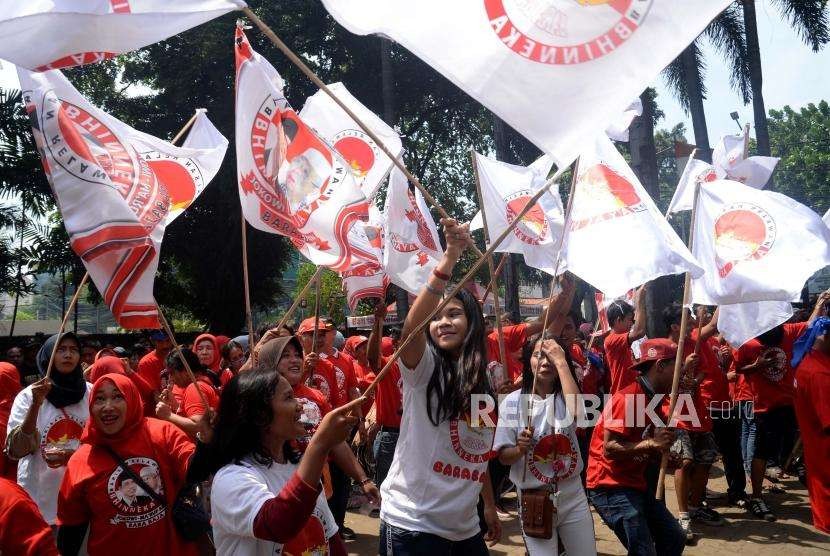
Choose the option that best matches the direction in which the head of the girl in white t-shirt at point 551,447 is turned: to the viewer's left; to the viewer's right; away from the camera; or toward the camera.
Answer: toward the camera

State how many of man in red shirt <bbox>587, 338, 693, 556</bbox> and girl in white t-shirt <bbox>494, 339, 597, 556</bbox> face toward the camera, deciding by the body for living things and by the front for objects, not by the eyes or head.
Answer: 1

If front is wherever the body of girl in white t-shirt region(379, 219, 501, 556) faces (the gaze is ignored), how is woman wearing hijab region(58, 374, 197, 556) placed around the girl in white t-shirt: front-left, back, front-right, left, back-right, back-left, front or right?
back-right

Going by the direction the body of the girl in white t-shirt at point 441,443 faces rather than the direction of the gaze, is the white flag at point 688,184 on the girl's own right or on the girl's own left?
on the girl's own left

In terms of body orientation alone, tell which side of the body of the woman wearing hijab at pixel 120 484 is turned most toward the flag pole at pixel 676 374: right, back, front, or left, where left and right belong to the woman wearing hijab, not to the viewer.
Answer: left

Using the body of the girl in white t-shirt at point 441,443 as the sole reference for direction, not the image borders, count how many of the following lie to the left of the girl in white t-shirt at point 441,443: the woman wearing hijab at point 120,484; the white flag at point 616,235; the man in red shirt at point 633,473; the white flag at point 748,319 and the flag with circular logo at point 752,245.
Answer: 4

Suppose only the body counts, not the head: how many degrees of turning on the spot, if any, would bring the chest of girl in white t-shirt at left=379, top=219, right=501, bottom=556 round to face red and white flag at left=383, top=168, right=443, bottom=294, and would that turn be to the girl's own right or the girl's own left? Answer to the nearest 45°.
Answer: approximately 135° to the girl's own left

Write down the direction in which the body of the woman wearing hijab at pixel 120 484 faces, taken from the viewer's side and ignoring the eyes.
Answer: toward the camera

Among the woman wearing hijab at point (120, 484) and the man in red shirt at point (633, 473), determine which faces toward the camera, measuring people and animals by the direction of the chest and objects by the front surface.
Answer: the woman wearing hijab

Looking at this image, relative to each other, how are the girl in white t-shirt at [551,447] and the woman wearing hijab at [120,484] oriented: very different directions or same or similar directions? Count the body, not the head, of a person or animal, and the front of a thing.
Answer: same or similar directions

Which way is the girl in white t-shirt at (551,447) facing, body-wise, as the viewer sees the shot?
toward the camera

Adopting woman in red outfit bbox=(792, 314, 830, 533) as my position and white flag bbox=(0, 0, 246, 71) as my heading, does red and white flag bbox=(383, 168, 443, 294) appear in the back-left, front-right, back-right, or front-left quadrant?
front-right
